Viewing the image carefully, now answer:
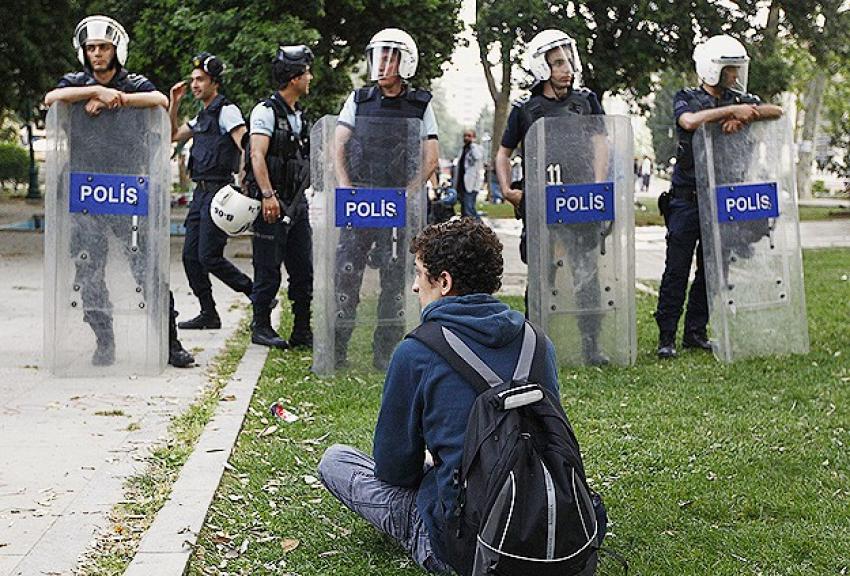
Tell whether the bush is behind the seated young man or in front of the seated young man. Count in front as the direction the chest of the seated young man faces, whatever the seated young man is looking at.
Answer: in front

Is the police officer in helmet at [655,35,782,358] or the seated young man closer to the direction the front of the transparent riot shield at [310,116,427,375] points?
the seated young man

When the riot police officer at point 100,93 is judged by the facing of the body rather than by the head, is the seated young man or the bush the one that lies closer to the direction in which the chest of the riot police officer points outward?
the seated young man

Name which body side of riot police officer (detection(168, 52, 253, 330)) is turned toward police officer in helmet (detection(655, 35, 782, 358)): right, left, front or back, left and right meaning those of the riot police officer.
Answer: left

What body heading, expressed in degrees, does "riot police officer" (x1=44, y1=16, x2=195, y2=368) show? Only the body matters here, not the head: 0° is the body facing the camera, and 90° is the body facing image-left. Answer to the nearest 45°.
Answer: approximately 0°

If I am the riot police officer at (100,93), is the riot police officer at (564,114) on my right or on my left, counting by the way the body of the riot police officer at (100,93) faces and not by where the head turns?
on my left

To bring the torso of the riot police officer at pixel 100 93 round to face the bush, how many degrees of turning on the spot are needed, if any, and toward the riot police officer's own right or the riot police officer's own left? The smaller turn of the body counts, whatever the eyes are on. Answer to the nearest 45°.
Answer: approximately 180°

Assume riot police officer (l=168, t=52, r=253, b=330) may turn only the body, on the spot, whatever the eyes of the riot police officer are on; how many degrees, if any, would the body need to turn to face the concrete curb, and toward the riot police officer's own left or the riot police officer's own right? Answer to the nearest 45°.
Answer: approximately 45° to the riot police officer's own left

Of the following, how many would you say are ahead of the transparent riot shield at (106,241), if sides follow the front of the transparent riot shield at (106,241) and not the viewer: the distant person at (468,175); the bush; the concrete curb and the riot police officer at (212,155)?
1

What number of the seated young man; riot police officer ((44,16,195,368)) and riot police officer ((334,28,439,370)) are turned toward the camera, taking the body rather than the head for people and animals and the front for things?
2
